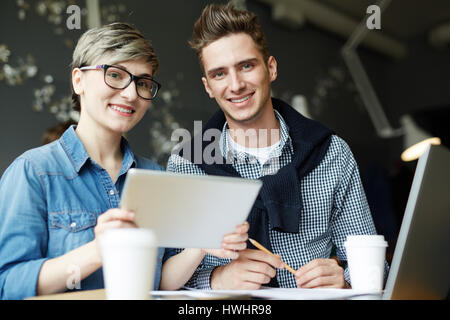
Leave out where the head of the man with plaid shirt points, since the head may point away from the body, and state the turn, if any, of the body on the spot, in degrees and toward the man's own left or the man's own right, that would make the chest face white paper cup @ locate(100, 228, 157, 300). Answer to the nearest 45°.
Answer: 0° — they already face it

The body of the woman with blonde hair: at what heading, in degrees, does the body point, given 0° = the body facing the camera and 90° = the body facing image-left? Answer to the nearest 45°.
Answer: approximately 315°

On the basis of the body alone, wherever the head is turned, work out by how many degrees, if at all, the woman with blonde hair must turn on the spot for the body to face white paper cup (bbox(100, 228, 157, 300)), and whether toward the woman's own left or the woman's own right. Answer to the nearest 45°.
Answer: approximately 45° to the woman's own right
